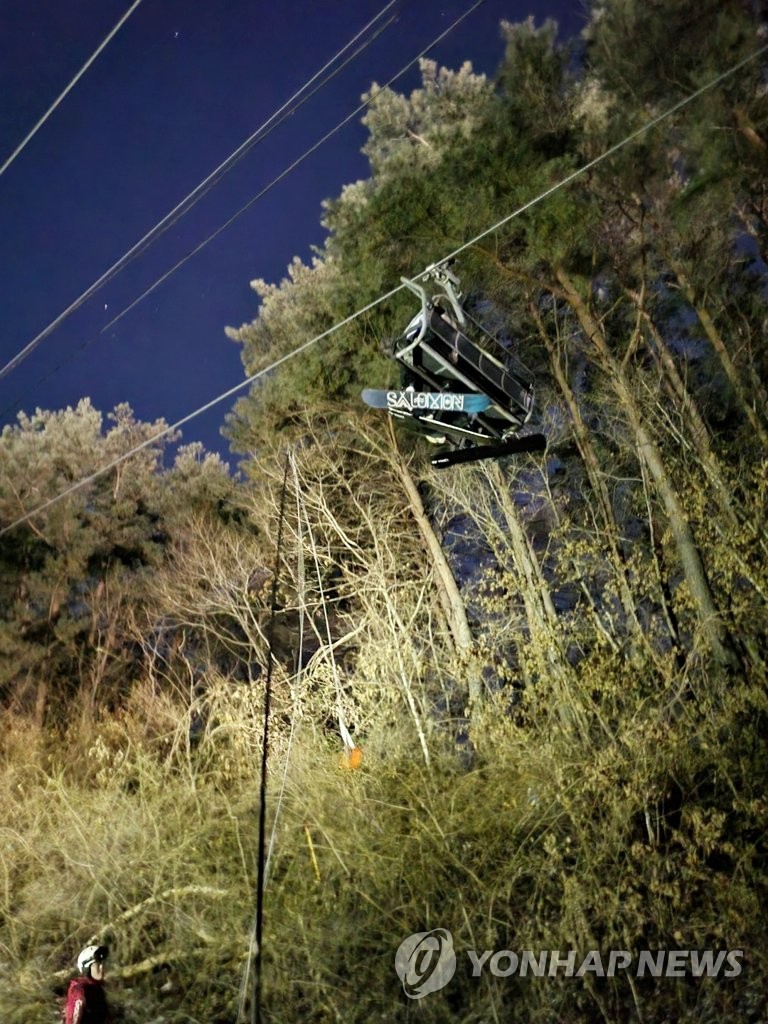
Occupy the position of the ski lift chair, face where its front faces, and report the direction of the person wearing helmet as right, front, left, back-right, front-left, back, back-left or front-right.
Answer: front-right

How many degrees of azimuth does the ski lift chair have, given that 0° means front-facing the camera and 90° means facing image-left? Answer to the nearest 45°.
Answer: approximately 45°
